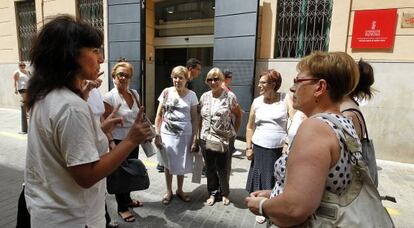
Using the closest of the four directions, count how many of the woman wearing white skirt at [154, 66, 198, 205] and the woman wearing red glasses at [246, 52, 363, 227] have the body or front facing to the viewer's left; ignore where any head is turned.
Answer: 1

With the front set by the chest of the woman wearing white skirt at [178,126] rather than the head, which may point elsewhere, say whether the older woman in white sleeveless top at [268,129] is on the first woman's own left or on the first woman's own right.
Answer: on the first woman's own left

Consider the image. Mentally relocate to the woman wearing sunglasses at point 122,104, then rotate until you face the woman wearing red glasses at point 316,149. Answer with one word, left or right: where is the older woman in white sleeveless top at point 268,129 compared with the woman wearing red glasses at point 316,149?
left

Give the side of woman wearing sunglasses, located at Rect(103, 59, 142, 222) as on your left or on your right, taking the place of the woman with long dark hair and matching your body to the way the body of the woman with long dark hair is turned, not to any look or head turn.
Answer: on your left

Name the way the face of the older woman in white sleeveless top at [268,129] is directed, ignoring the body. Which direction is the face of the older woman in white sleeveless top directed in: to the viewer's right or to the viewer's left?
to the viewer's left

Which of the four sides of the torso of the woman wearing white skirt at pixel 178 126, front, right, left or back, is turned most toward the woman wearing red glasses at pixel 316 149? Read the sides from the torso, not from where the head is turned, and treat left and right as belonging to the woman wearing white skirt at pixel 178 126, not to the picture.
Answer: front

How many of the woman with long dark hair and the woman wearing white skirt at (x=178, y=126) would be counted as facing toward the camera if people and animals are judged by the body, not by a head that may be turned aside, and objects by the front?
1

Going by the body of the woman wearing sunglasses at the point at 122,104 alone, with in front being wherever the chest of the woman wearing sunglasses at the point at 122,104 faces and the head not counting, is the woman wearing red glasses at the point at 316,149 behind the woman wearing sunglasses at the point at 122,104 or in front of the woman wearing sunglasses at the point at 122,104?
in front

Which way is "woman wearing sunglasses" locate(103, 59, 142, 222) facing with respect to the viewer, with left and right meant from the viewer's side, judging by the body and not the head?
facing the viewer and to the right of the viewer

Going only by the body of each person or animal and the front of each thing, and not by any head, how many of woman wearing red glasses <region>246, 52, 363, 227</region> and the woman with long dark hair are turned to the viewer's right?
1

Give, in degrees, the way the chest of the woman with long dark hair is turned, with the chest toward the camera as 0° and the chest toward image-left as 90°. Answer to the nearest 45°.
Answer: approximately 270°

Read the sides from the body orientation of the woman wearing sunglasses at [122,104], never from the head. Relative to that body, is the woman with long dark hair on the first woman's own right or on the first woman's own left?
on the first woman's own right

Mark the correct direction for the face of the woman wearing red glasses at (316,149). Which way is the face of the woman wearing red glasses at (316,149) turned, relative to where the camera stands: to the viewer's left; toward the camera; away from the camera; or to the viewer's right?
to the viewer's left

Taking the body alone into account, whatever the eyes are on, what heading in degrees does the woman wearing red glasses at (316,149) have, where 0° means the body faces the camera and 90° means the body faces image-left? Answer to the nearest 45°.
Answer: approximately 90°
